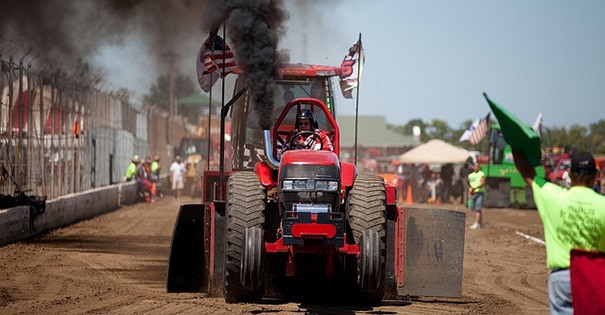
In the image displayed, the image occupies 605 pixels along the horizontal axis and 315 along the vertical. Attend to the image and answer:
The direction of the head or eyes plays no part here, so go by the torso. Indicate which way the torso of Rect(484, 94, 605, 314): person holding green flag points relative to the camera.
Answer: away from the camera

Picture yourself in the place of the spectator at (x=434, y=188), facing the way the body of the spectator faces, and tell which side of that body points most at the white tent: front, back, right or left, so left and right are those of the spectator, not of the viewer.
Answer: back

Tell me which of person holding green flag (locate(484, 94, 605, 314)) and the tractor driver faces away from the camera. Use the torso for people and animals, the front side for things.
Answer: the person holding green flag

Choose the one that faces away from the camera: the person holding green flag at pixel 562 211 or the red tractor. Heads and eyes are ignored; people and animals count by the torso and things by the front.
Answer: the person holding green flag

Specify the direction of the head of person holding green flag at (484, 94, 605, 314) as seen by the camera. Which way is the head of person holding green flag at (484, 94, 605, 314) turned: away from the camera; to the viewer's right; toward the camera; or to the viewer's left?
away from the camera

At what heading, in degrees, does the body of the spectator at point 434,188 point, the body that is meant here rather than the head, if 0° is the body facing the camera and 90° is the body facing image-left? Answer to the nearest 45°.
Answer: approximately 0°
